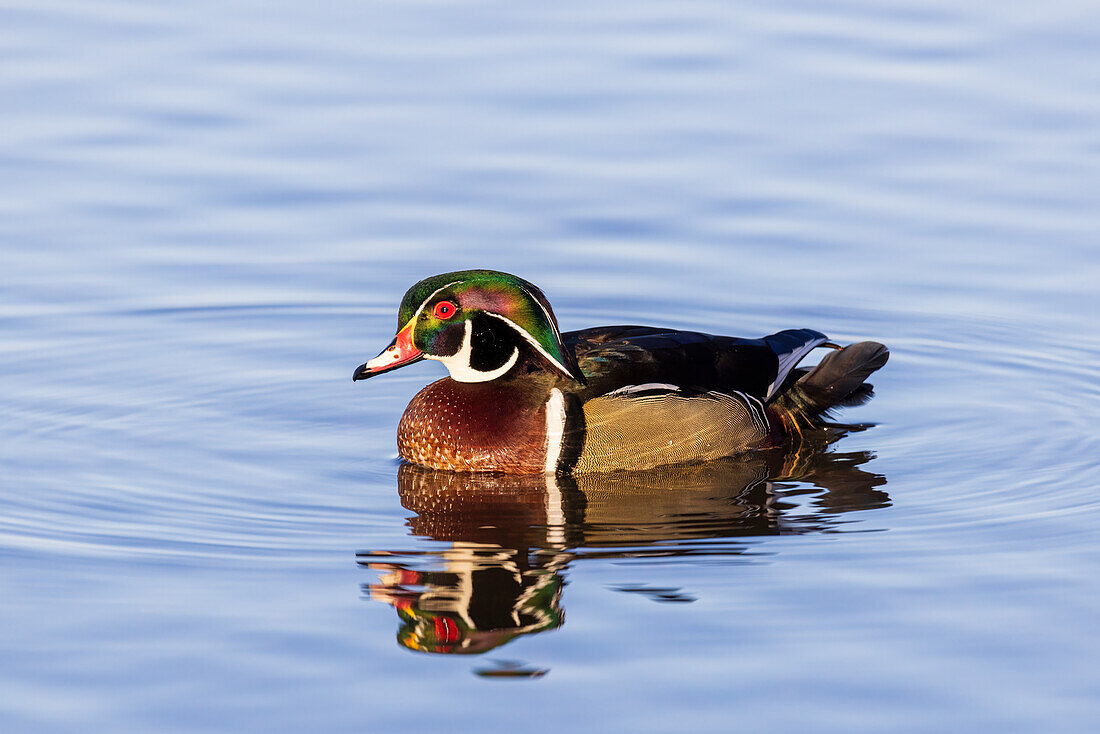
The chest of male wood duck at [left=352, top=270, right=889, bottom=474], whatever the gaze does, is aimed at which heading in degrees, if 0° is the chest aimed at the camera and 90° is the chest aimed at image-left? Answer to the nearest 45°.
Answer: approximately 90°
